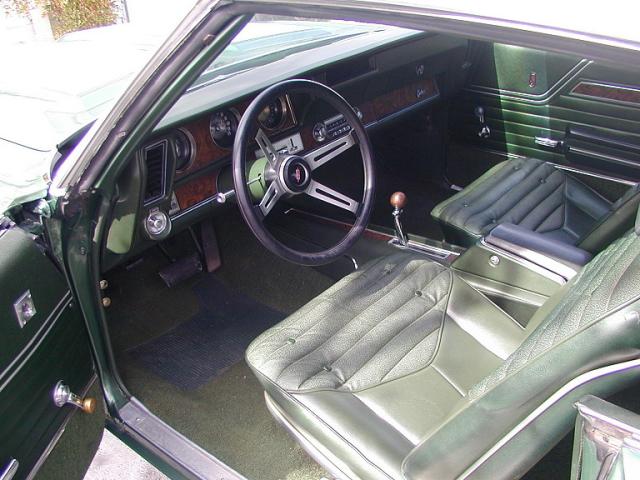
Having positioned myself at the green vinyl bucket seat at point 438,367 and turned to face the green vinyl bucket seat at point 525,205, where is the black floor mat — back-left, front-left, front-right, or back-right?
front-left

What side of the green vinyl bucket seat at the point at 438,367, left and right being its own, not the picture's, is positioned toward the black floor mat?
front

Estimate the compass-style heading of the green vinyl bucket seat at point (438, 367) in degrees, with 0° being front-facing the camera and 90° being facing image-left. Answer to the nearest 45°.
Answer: approximately 135°

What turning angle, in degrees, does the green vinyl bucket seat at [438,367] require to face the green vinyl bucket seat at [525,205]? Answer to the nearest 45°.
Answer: approximately 45° to its right

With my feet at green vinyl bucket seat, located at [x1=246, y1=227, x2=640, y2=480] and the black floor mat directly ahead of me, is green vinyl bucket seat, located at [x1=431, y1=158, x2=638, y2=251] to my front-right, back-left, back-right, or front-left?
front-right

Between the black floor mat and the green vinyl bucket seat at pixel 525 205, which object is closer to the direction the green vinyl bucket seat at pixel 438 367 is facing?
the black floor mat
